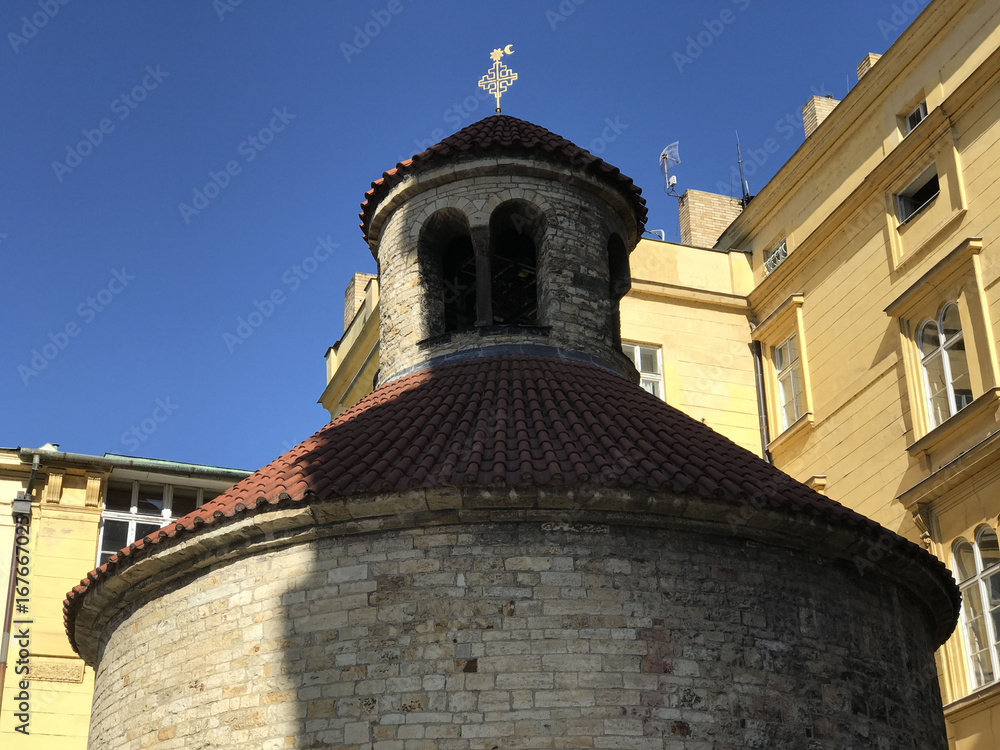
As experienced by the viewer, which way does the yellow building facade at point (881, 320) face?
facing the viewer and to the left of the viewer

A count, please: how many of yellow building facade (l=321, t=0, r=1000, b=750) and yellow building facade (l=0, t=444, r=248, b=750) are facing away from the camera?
0

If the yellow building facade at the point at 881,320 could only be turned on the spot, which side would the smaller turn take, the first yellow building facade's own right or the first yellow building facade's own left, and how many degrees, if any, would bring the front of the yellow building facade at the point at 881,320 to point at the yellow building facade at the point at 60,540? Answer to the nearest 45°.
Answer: approximately 45° to the first yellow building facade's own right

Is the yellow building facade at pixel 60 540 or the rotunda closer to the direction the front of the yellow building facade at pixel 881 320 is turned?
the rotunda

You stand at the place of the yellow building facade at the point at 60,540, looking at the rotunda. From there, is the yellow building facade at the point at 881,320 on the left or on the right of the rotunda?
left

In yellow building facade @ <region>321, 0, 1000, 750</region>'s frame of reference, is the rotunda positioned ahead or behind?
ahead

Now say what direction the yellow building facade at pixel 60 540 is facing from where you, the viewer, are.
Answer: facing the viewer

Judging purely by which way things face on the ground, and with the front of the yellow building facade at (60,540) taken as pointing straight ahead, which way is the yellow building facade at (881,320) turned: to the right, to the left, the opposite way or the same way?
to the right

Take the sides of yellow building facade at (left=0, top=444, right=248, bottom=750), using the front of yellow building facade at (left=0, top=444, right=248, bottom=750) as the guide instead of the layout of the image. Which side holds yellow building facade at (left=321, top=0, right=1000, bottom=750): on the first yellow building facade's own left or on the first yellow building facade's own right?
on the first yellow building facade's own left
